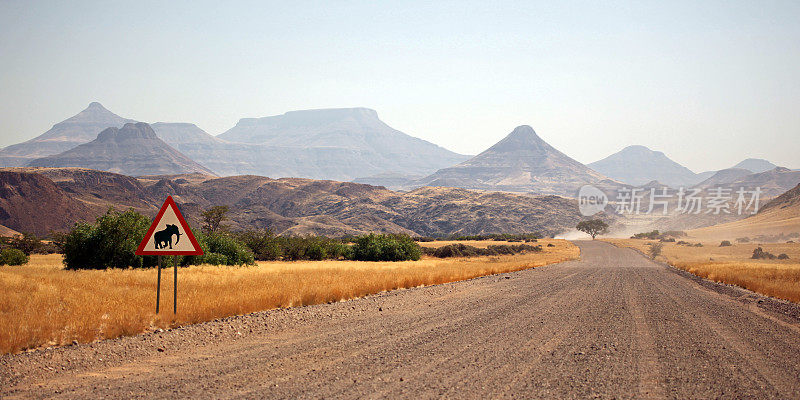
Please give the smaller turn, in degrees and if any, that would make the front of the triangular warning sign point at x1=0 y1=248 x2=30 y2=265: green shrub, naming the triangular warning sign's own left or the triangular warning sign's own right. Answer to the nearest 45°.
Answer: approximately 180°

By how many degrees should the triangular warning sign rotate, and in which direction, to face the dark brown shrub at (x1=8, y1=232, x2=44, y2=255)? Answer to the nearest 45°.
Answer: approximately 180°

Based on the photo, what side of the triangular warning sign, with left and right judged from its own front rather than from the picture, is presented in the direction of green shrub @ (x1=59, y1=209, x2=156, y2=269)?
back

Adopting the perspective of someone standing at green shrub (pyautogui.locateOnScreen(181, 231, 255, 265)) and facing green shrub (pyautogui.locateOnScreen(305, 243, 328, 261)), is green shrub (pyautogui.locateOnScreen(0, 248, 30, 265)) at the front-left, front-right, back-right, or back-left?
back-left

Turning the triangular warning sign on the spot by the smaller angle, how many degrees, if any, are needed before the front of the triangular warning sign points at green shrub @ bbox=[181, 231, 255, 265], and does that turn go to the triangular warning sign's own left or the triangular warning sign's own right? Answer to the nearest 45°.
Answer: approximately 180°

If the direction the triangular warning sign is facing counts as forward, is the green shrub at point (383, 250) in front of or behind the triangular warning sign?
behind

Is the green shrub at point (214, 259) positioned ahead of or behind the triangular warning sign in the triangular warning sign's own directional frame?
behind

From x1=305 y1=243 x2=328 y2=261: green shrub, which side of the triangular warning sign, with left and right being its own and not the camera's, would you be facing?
back

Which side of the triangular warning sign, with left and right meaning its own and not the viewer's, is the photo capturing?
front

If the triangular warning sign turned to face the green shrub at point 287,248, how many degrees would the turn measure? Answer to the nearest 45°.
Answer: approximately 180°

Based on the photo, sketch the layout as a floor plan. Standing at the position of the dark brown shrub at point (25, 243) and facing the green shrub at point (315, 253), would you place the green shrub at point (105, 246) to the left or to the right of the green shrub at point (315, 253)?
right
